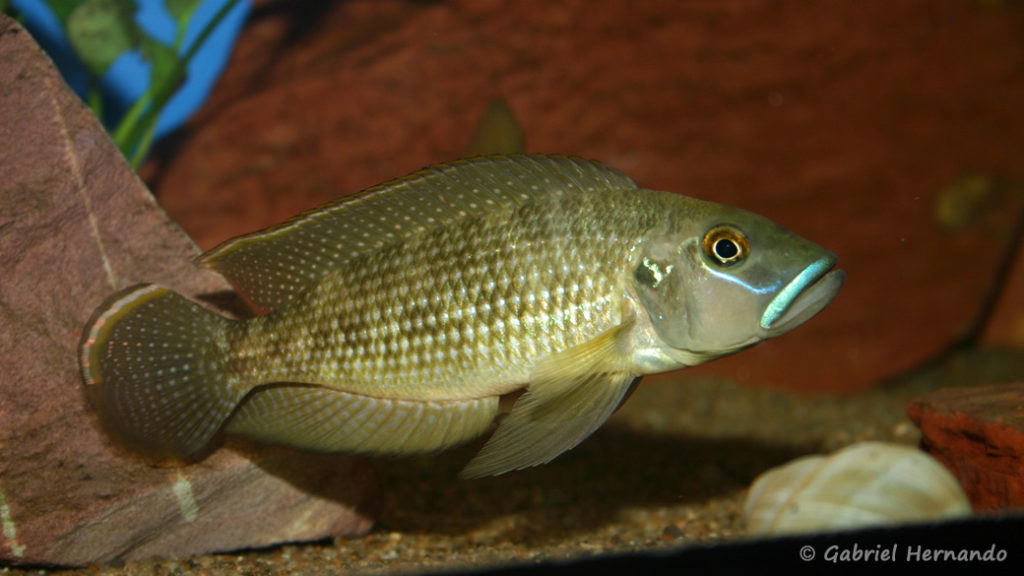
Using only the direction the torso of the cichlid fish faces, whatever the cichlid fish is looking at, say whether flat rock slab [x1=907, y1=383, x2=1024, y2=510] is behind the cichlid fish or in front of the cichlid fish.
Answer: in front

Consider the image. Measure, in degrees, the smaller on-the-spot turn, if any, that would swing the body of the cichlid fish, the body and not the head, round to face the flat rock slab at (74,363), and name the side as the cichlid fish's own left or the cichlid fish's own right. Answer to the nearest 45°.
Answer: approximately 135° to the cichlid fish's own left

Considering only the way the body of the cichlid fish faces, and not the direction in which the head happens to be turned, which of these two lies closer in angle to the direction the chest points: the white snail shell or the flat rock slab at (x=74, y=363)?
the white snail shell

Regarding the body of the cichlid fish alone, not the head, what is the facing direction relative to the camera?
to the viewer's right

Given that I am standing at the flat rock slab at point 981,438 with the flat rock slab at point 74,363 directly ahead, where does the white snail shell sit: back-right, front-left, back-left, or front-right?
front-left

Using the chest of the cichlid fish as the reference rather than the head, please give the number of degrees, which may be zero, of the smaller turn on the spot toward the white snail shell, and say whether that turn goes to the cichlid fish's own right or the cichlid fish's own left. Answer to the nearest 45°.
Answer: approximately 45° to the cichlid fish's own right

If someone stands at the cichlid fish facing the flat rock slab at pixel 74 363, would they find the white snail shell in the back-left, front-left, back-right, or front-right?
back-left

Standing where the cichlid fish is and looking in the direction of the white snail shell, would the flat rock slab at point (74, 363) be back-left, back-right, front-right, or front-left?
back-right
